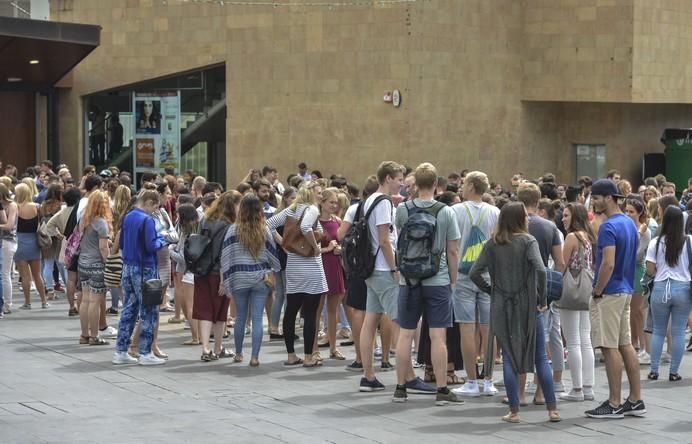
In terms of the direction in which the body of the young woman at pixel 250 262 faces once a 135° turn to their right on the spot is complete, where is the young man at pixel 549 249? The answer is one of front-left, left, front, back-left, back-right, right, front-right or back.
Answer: front

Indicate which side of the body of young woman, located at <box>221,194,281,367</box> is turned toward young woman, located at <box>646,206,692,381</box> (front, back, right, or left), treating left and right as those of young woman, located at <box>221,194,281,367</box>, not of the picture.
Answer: right

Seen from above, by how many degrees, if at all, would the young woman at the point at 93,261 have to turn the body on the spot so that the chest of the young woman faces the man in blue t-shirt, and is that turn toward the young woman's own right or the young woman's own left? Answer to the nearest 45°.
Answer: approximately 90° to the young woman's own right

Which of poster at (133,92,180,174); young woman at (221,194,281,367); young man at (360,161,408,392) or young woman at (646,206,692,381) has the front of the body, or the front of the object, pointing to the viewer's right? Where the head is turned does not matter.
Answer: the young man

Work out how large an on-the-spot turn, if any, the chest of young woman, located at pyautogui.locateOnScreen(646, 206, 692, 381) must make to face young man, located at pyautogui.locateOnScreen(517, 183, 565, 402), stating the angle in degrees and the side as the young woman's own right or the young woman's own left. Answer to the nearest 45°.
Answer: approximately 135° to the young woman's own left

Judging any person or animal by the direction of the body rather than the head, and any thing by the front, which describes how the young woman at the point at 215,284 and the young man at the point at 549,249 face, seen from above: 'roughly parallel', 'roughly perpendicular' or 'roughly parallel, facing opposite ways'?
roughly perpendicular

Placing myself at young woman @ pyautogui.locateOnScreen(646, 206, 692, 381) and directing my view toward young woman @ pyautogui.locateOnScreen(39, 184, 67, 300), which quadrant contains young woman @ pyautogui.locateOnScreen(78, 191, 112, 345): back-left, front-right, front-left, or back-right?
front-left

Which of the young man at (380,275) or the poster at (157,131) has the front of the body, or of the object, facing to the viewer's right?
the young man

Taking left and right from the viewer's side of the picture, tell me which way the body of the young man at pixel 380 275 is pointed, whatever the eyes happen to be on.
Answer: facing to the right of the viewer

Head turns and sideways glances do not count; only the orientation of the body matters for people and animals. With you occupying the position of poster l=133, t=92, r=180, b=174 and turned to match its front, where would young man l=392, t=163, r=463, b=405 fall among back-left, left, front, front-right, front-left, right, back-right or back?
front

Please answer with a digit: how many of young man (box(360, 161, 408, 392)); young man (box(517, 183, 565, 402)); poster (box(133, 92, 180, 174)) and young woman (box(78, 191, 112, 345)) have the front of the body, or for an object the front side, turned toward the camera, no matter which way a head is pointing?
1

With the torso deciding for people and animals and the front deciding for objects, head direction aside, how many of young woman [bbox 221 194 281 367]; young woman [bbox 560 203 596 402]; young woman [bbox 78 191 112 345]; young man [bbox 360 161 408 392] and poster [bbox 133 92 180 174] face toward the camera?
1

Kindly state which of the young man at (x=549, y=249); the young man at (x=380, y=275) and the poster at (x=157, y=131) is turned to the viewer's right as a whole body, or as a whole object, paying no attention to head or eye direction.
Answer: the young man at (x=380, y=275)
